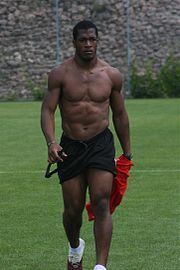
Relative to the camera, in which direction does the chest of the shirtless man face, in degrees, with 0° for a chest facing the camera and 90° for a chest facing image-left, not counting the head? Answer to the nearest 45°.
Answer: approximately 0°
